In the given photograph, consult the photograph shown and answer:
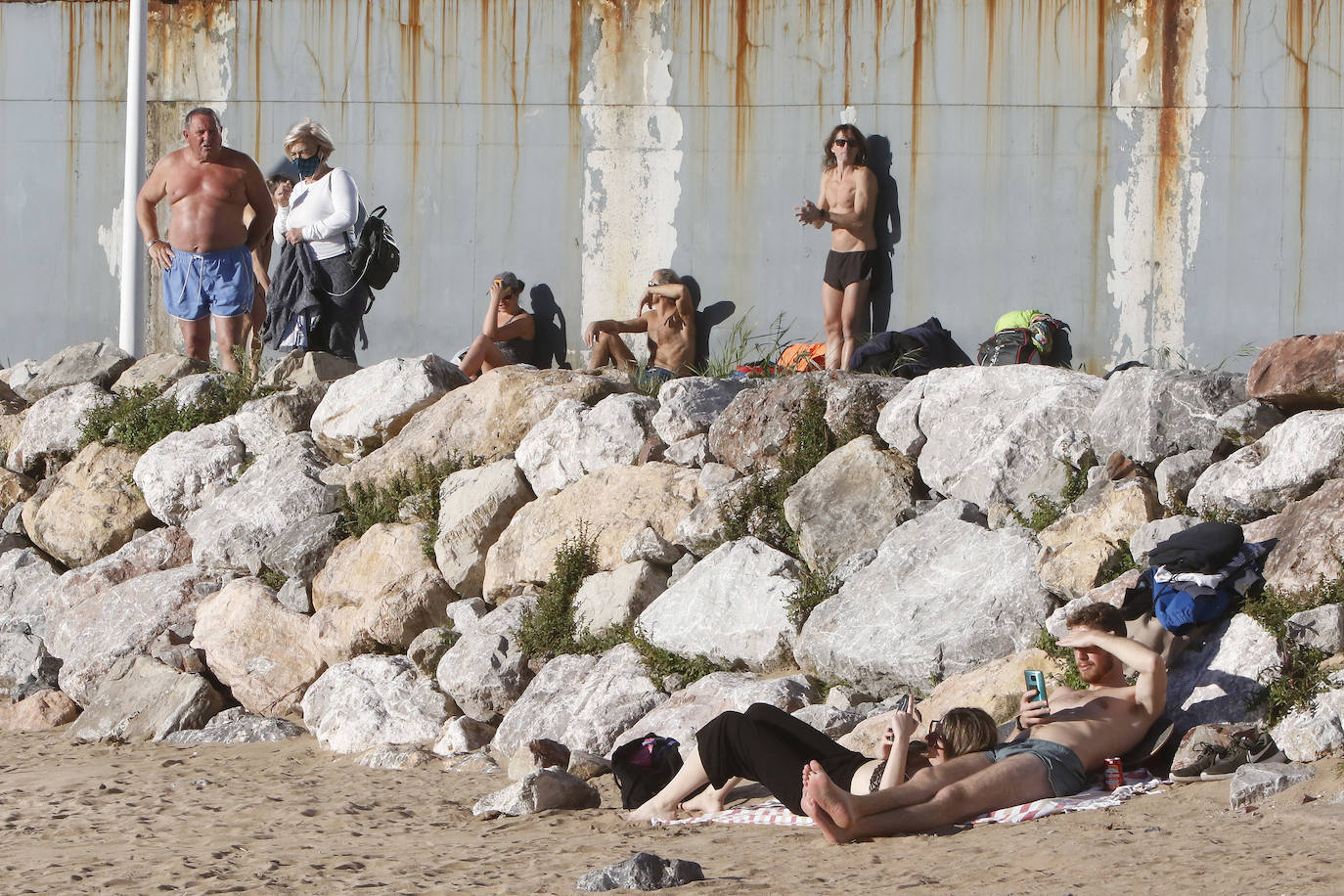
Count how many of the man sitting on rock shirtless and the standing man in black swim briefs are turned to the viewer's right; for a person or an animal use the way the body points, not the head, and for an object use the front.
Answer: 0

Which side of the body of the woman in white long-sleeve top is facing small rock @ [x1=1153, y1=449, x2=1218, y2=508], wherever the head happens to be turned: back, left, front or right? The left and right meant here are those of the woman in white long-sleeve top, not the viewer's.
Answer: left

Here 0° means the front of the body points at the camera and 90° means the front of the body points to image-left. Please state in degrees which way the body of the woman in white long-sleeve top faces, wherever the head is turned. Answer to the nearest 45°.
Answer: approximately 45°

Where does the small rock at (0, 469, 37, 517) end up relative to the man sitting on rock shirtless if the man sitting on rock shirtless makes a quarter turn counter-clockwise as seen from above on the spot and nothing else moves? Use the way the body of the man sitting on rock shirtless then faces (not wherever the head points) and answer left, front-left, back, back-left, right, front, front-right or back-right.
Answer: back-right

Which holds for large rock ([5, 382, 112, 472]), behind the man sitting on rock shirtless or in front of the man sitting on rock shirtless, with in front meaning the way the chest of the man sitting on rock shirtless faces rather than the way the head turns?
in front

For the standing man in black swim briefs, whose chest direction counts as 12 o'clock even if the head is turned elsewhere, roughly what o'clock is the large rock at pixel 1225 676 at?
The large rock is roughly at 10 o'clock from the standing man in black swim briefs.

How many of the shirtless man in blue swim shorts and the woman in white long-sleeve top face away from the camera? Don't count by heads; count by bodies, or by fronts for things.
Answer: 0

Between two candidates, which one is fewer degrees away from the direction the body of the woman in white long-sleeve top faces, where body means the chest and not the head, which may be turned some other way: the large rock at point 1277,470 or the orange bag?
the large rock
